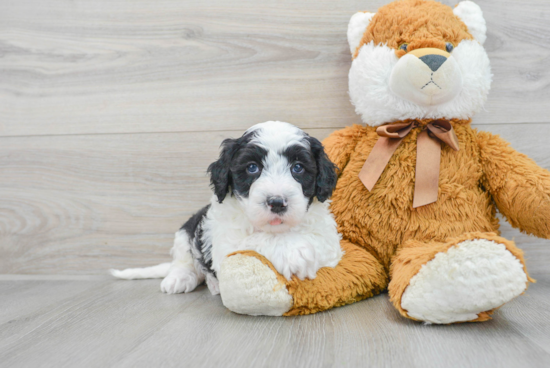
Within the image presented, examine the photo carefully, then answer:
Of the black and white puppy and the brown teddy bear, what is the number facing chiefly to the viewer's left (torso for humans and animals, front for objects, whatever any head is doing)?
0

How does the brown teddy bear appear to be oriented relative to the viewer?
toward the camera
